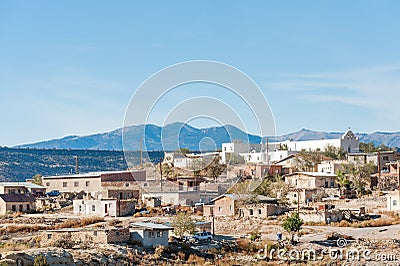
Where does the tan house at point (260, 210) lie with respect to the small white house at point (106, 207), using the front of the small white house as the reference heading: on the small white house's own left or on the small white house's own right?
on the small white house's own left

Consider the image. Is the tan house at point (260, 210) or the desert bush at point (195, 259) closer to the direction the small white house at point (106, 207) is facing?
the desert bush

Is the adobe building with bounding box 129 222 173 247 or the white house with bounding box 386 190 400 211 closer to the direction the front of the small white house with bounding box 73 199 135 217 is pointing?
the adobe building

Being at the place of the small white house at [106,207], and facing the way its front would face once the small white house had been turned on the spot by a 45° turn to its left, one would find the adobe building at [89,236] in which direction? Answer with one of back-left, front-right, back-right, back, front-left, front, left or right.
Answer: front

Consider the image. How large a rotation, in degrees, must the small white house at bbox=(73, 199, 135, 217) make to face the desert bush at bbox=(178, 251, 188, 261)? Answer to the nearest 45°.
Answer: approximately 45° to its left

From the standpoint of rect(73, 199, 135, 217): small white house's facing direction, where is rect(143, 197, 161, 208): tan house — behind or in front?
behind

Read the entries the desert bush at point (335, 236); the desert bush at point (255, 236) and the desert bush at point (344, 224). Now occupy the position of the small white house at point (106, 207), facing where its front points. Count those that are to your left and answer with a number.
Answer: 3

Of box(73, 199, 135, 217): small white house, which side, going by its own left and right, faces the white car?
left

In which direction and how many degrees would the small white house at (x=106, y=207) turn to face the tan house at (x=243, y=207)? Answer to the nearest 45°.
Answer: approximately 135° to its left

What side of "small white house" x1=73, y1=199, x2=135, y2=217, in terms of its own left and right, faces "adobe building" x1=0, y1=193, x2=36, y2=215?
right

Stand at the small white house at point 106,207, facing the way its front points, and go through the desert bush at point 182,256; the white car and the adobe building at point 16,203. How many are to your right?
1

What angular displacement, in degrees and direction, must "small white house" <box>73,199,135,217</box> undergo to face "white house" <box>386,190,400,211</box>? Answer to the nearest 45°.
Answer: approximately 135° to its left

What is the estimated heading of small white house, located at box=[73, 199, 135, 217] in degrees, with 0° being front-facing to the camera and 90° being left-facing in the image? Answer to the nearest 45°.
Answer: approximately 45°

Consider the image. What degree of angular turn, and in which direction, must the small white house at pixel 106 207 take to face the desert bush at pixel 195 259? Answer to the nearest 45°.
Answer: approximately 45° to its left
